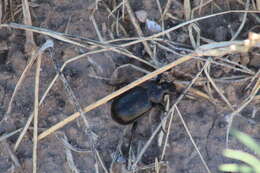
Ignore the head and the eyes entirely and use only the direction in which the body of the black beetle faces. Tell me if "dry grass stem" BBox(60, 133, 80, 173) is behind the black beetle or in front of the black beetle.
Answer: behind

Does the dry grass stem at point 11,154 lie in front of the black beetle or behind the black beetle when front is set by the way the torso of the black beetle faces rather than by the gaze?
behind

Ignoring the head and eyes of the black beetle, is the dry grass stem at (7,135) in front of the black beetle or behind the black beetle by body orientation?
behind

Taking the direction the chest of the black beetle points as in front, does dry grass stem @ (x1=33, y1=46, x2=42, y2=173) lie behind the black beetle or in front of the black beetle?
behind

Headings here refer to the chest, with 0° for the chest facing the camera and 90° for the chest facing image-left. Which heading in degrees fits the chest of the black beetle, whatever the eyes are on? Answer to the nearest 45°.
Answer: approximately 225°
